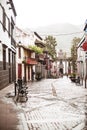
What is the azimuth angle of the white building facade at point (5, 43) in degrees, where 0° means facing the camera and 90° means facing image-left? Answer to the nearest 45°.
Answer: approximately 270°
